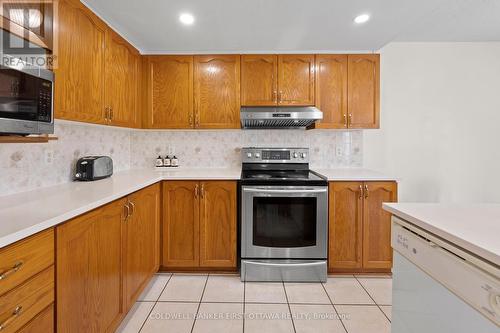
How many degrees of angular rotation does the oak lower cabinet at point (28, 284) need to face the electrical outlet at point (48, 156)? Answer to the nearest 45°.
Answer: approximately 135° to its left

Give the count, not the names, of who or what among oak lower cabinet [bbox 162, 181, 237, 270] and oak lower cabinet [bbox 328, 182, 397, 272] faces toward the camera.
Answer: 2

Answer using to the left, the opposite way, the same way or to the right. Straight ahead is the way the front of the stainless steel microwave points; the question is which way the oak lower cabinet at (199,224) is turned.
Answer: to the right

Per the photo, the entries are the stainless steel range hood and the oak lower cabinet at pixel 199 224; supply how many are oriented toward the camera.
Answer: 2

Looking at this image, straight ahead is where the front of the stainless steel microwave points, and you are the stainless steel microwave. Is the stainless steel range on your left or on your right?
on your left

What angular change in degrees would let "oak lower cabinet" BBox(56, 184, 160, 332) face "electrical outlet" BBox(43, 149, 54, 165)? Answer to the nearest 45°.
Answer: approximately 180°

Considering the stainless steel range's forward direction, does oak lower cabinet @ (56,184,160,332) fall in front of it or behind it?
in front

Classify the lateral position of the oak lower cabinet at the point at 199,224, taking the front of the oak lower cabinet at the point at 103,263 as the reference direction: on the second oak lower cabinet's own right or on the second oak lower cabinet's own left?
on the second oak lower cabinet's own left

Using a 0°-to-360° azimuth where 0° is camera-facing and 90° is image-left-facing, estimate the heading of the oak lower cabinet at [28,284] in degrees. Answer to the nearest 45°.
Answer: approximately 315°

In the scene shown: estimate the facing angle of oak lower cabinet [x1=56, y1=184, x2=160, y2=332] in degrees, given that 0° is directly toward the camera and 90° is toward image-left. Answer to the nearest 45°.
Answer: approximately 315°

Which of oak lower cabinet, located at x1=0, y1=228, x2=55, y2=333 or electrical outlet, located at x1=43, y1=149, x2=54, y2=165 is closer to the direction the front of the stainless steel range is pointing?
the oak lower cabinet

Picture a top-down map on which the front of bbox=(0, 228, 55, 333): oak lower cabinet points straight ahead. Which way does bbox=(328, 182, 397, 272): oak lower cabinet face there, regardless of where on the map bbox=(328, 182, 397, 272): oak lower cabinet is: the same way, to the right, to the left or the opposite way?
to the right

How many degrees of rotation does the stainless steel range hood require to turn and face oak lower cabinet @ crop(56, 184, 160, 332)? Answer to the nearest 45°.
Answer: approximately 45° to its right

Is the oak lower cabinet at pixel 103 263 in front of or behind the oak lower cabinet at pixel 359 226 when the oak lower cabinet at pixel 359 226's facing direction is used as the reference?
in front
